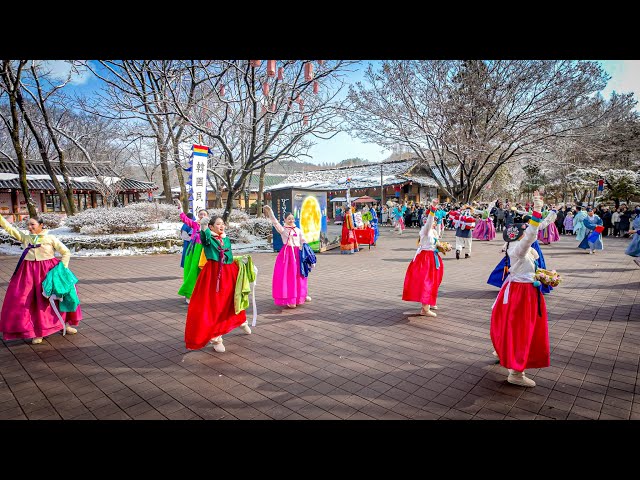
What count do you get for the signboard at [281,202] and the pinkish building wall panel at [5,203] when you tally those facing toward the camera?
2

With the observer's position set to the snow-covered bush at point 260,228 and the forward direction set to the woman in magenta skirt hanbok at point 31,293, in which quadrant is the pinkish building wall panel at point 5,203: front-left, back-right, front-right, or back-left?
back-right

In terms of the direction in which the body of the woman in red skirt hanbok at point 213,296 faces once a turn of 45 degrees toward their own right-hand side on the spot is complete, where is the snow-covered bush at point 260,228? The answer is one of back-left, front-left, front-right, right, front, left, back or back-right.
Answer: back

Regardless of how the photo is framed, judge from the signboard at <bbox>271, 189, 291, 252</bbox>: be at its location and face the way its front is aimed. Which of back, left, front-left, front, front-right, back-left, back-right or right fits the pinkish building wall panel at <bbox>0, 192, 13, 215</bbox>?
back-right

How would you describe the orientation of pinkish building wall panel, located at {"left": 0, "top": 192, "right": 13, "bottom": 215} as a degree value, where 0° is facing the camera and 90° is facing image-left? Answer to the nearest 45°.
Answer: approximately 0°

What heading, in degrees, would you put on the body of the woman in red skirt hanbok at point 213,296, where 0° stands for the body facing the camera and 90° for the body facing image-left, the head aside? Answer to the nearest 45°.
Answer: approximately 315°

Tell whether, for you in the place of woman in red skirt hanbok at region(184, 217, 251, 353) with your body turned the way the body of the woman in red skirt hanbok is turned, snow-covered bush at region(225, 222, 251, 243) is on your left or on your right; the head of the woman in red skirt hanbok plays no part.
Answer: on your left

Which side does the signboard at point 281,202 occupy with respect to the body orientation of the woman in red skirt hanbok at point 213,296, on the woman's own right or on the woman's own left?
on the woman's own left

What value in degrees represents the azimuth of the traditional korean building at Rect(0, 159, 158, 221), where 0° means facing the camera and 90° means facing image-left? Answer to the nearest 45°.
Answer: approximately 315°
